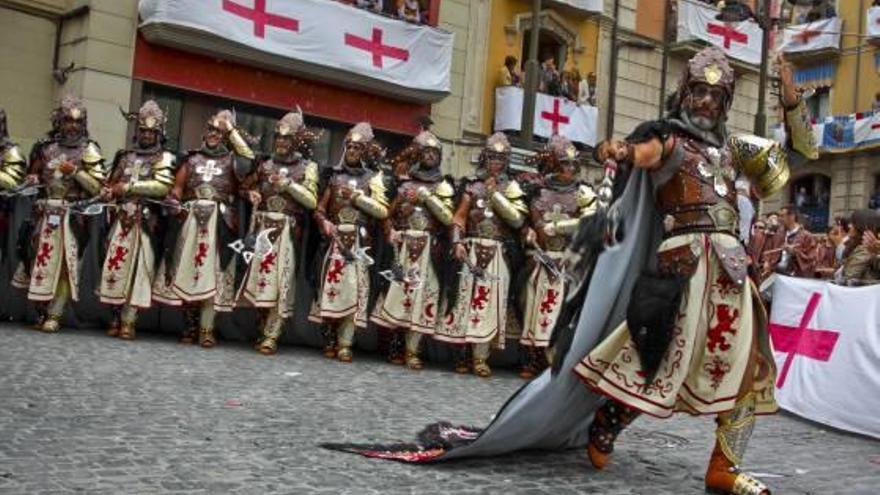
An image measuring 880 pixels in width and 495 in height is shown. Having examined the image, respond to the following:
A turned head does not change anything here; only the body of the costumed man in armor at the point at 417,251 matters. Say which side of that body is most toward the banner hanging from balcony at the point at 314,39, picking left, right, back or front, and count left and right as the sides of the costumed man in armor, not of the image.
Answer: back

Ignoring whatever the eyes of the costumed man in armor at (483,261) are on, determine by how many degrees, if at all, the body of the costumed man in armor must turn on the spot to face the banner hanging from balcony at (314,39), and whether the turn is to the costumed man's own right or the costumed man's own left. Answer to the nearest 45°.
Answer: approximately 135° to the costumed man's own right

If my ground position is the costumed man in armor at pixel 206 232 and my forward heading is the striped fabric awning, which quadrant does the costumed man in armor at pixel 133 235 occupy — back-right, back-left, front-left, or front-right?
back-left

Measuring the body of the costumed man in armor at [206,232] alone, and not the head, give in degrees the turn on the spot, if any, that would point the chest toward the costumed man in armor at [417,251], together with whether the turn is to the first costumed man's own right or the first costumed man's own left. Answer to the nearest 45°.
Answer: approximately 90° to the first costumed man's own left

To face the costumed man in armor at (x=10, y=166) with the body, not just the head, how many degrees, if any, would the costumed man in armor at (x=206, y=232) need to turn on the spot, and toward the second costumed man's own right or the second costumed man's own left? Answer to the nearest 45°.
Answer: approximately 90° to the second costumed man's own right

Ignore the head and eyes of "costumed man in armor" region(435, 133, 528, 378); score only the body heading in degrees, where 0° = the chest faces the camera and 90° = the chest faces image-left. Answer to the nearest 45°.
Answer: approximately 0°
